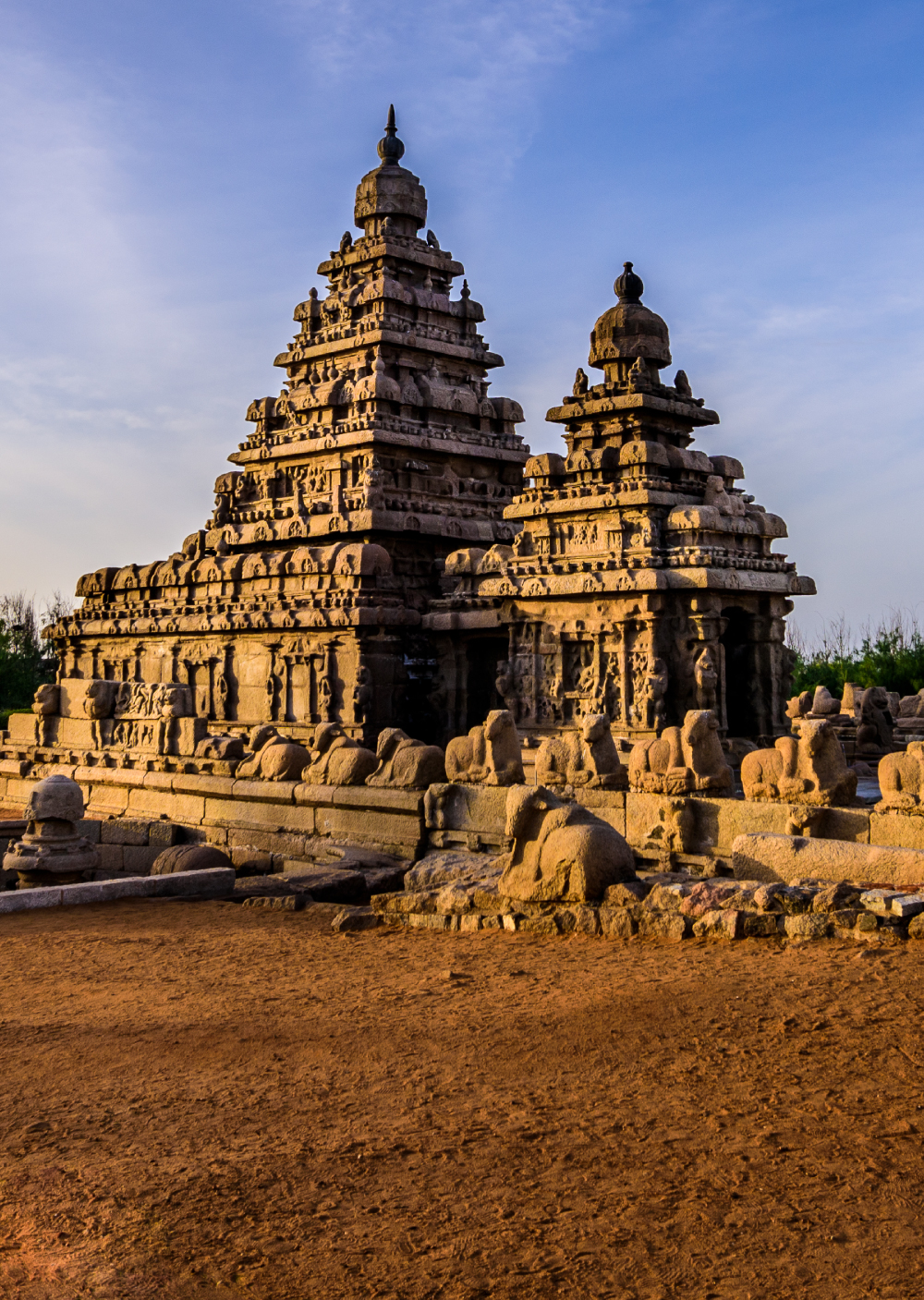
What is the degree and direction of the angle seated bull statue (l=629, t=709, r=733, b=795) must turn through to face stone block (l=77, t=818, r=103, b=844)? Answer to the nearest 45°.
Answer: approximately 180°

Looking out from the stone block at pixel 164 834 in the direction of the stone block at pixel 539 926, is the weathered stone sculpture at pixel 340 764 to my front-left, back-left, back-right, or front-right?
front-left

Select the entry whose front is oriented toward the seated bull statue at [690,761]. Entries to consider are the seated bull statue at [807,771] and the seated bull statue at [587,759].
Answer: the seated bull statue at [587,759]

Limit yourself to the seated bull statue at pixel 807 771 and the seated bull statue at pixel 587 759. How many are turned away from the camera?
0

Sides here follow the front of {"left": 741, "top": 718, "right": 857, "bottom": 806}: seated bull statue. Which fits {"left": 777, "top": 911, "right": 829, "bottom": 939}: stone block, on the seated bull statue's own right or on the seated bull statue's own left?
on the seated bull statue's own right

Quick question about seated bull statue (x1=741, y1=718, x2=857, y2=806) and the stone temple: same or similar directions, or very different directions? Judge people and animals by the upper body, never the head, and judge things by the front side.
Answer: same or similar directions

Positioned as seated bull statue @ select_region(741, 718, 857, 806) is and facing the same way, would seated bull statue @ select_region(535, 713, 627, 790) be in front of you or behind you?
behind

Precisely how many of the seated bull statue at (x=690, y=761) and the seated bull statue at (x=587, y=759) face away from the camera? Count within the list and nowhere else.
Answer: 0

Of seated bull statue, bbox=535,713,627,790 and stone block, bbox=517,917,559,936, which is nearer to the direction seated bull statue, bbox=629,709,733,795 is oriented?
the stone block

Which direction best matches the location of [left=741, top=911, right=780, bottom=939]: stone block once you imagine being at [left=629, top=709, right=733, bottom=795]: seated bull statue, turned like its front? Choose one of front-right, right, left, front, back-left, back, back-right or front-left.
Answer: front-right

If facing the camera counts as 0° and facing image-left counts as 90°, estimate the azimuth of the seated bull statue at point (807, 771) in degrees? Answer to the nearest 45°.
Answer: approximately 315°

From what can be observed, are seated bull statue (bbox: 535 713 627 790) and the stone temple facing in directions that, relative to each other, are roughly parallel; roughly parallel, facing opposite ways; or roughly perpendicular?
roughly parallel

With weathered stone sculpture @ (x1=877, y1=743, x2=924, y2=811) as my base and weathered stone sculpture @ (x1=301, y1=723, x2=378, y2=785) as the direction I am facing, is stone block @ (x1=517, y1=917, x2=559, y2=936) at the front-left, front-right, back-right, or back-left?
front-left

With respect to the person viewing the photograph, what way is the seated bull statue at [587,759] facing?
facing the viewer and to the right of the viewer

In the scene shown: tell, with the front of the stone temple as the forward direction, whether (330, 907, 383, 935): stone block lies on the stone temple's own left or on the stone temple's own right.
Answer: on the stone temple's own right

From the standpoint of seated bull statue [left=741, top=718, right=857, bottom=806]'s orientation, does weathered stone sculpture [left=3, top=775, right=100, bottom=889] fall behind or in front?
behind

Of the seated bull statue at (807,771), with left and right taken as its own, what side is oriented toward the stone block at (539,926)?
right

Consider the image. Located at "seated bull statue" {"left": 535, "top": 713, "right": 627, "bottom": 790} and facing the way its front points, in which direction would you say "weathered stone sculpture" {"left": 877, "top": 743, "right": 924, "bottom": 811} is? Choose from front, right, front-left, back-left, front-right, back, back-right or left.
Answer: front

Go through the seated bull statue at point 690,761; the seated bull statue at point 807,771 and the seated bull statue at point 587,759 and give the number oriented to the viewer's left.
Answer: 0

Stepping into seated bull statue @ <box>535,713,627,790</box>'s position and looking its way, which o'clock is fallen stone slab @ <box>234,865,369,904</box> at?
The fallen stone slab is roughly at 4 o'clock from the seated bull statue.
